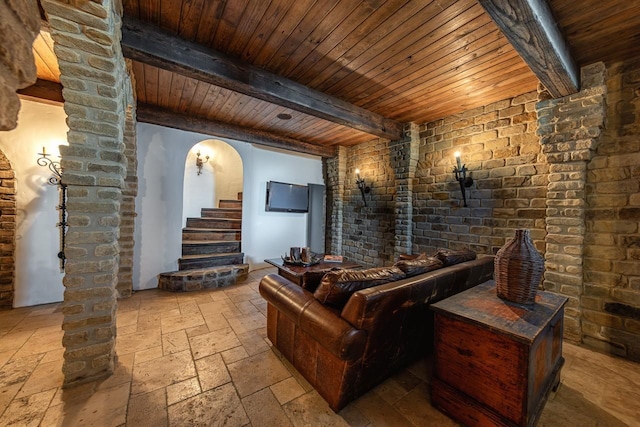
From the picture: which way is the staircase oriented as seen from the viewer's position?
toward the camera

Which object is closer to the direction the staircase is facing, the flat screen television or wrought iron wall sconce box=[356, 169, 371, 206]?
the wrought iron wall sconce

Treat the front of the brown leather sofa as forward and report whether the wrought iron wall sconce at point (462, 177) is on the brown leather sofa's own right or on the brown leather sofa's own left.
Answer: on the brown leather sofa's own right

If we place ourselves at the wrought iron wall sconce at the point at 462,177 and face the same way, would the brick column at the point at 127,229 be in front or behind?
in front

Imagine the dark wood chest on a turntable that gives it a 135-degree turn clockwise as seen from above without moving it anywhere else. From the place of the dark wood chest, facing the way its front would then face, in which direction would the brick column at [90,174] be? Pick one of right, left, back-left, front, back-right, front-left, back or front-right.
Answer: front-left

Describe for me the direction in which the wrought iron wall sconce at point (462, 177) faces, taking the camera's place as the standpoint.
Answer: facing the viewer and to the left of the viewer

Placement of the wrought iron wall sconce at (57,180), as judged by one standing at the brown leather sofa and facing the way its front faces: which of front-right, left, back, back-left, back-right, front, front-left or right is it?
front-left

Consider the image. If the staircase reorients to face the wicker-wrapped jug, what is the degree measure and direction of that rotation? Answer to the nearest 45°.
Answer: approximately 45° to its left

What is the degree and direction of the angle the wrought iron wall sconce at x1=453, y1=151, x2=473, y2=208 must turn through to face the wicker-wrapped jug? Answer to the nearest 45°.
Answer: approximately 45° to its left

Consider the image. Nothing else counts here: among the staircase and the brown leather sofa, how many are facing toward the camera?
1

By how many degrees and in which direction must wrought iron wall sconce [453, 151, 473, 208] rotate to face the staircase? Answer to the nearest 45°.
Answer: approximately 45° to its right

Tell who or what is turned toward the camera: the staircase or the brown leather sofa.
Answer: the staircase

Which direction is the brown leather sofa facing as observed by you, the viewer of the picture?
facing away from the viewer and to the left of the viewer

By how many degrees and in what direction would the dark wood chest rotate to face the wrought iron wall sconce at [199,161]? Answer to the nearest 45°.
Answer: approximately 135° to its right
